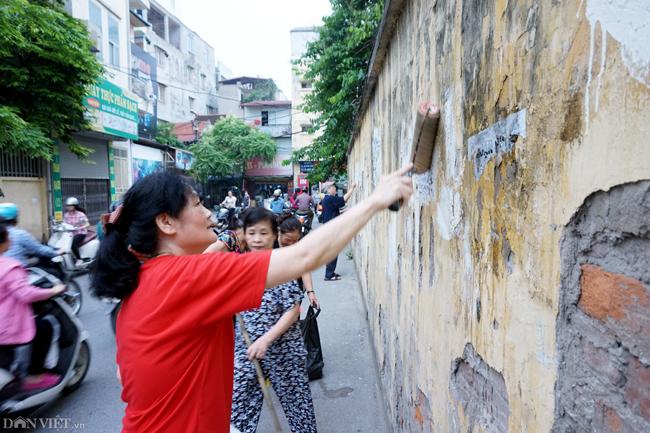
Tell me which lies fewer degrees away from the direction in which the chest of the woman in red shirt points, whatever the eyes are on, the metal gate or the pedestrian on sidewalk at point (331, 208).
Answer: the pedestrian on sidewalk

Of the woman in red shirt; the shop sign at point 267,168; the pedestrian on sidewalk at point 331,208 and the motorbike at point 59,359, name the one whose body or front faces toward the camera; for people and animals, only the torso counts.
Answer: the shop sign

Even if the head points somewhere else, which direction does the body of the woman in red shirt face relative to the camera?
to the viewer's right

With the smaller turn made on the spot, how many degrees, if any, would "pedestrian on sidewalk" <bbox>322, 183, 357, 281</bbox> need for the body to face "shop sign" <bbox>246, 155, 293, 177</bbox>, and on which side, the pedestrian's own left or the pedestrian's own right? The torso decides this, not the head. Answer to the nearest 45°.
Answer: approximately 90° to the pedestrian's own left

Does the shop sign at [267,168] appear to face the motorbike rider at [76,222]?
yes

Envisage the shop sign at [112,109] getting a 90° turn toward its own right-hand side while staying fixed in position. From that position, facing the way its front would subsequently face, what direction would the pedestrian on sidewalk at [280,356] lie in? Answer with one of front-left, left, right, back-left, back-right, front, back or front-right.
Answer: front-left

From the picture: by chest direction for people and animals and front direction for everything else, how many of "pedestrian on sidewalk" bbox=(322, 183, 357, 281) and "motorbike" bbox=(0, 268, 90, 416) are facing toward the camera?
0

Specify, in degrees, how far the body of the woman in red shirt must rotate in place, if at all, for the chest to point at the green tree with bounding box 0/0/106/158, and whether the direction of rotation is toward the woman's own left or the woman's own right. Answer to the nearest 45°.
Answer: approximately 135° to the woman's own left

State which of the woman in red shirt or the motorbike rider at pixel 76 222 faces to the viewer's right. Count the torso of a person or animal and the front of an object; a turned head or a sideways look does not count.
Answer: the woman in red shirt

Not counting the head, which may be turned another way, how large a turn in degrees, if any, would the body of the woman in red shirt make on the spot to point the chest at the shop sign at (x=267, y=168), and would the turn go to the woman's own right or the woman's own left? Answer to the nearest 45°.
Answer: approximately 90° to the woman's own left

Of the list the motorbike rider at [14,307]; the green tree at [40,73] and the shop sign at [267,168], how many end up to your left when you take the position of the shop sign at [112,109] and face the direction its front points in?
1
